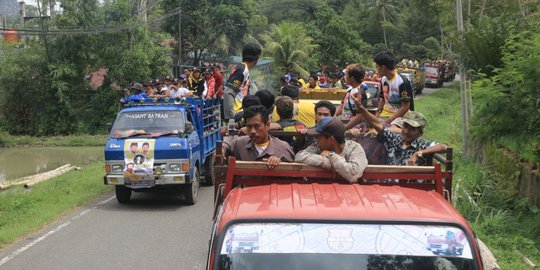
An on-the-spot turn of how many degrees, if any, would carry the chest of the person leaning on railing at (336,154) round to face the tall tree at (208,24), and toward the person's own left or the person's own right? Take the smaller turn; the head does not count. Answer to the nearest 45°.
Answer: approximately 135° to the person's own right

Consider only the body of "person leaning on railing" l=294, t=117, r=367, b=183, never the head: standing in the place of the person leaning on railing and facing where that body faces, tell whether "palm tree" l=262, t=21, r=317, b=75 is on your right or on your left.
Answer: on your right

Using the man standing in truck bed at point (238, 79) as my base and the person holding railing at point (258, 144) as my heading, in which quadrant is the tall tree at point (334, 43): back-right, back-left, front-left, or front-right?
back-left

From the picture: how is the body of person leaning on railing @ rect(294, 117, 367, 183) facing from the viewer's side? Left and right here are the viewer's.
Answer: facing the viewer and to the left of the viewer

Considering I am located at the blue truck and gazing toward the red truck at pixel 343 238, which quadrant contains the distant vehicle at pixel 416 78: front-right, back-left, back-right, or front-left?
back-left

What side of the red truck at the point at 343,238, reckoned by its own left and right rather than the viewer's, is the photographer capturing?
front

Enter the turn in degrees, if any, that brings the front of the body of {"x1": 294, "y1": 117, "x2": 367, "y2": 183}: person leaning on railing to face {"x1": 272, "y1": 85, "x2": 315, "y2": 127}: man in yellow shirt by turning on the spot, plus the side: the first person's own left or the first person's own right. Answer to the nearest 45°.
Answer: approximately 135° to the first person's own right

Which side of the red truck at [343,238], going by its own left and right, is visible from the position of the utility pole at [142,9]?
back

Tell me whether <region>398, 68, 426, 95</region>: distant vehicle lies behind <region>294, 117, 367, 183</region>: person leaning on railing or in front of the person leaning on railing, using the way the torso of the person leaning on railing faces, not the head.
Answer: behind

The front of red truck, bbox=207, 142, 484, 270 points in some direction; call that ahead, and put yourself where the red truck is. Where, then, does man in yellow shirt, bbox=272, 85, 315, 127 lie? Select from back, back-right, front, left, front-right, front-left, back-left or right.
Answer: back

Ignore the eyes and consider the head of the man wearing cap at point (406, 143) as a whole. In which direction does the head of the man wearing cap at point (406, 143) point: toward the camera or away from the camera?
toward the camera
